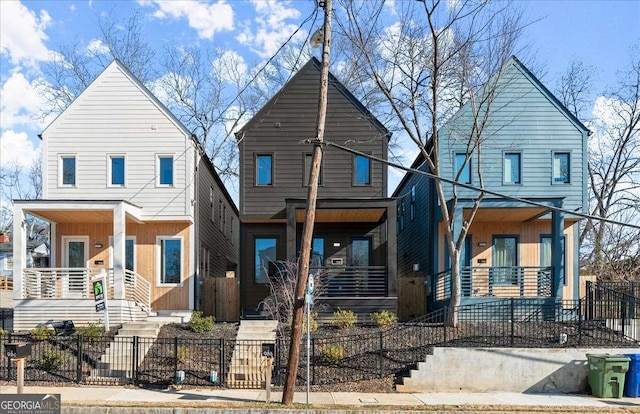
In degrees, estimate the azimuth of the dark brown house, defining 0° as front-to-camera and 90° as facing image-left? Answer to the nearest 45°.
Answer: approximately 0°

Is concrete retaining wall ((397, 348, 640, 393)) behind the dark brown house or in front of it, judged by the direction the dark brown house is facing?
in front

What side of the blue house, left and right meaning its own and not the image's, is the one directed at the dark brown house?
right

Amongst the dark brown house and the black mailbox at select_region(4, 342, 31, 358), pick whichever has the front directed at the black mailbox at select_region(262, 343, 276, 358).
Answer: the dark brown house

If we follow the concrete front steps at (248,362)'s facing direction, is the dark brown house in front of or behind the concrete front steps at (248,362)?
behind

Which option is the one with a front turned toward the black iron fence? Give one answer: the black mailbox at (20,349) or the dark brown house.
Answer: the dark brown house

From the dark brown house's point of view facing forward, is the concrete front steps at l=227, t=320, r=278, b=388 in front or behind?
in front
